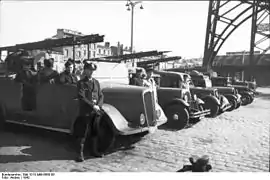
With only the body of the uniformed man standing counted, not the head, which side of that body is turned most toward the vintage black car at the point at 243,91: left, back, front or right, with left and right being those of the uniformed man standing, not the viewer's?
left

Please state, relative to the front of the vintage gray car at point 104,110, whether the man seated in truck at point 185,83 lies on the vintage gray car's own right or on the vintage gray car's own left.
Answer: on the vintage gray car's own left

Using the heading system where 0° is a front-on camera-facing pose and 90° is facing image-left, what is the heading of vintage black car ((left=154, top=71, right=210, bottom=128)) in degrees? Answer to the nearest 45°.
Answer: approximately 315°

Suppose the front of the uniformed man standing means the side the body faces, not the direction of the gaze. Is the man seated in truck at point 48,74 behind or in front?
behind

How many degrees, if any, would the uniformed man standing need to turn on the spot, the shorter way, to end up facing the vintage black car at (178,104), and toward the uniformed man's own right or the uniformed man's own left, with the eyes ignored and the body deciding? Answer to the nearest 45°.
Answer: approximately 90° to the uniformed man's own left
